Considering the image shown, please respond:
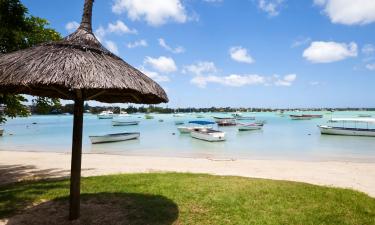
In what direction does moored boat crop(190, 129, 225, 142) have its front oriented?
to the viewer's left

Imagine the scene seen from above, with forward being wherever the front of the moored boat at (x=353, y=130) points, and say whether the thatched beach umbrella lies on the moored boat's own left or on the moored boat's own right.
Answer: on the moored boat's own left

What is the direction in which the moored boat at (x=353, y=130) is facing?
to the viewer's left

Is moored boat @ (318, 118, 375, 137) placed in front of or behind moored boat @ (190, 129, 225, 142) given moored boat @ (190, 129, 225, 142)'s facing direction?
behind

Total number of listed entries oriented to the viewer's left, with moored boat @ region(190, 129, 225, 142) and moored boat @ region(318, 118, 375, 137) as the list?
2

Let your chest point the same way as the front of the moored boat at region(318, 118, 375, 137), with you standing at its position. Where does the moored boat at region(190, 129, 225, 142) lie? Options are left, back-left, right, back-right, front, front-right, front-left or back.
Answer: front-left
